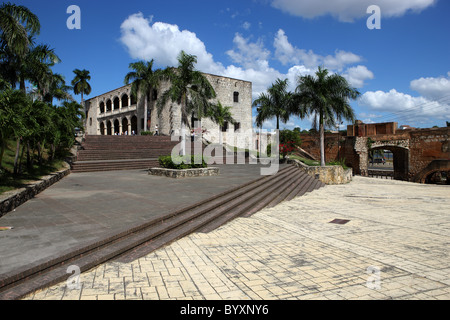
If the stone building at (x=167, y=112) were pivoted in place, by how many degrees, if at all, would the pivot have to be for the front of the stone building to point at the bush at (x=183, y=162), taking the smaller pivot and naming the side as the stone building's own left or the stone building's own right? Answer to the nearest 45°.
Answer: approximately 45° to the stone building's own left

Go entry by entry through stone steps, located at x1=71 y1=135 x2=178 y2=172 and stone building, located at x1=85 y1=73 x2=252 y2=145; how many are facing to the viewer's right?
0

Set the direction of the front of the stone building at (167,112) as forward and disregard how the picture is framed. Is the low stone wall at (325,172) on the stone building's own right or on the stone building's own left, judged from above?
on the stone building's own left

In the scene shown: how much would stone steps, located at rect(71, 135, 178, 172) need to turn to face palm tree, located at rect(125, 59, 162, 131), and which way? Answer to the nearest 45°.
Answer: approximately 180°

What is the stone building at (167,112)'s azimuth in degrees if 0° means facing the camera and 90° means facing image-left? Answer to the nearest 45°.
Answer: approximately 45°

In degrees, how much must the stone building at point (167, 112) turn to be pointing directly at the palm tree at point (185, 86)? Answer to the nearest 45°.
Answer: approximately 45° to its left

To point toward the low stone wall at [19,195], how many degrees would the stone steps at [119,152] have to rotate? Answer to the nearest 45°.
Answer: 0° — it already faces it

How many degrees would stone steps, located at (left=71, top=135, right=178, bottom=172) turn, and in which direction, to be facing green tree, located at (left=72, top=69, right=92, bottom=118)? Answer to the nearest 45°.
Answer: approximately 180°

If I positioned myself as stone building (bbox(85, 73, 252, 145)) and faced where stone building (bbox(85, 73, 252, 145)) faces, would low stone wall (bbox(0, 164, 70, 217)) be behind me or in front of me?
in front

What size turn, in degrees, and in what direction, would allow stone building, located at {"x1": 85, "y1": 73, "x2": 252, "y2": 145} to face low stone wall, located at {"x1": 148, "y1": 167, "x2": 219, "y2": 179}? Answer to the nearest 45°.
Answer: approximately 45° to its left

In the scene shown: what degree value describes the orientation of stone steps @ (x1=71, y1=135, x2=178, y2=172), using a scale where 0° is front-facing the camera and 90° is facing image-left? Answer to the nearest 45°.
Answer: approximately 0°
